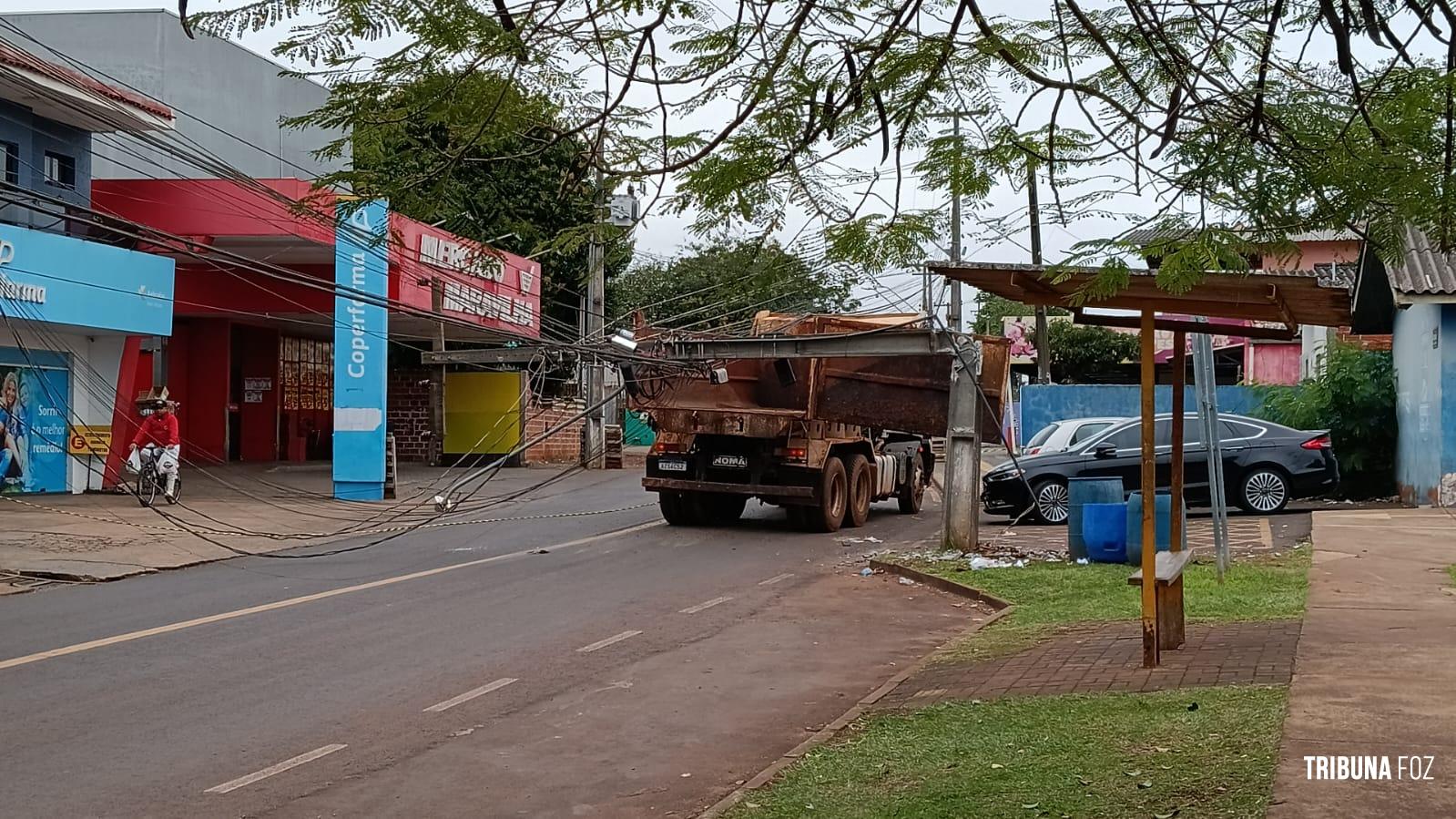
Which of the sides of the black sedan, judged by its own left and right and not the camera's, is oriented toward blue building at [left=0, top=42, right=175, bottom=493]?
front

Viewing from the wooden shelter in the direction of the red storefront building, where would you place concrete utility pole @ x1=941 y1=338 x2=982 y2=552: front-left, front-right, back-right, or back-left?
front-right

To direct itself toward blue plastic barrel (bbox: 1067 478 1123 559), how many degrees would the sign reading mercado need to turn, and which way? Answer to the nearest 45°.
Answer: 0° — it already faces it

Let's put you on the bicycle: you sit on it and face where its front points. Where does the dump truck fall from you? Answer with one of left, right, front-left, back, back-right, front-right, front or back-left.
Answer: left

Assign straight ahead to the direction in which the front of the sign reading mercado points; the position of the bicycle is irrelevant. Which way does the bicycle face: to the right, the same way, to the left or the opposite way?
to the right

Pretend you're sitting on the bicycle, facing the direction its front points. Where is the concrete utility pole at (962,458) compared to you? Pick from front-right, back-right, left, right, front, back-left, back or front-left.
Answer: left

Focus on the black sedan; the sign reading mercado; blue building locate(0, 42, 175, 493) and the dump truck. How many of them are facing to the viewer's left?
1

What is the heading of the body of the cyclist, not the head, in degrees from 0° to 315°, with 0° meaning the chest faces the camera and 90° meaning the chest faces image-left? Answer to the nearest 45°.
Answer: approximately 45°

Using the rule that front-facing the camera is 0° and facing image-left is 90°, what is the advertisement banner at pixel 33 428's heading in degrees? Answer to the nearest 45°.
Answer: approximately 315°

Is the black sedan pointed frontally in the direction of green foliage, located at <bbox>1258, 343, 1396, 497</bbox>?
no

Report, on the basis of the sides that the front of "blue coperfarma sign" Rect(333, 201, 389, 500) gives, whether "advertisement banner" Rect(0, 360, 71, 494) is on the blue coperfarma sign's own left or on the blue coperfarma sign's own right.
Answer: on the blue coperfarma sign's own right

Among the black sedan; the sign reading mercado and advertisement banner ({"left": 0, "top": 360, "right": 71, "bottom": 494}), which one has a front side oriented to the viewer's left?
the black sedan

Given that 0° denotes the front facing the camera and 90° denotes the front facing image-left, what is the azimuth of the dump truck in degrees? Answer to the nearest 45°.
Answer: approximately 225°

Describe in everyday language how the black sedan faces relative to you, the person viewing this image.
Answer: facing to the left of the viewer

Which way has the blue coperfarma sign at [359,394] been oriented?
toward the camera

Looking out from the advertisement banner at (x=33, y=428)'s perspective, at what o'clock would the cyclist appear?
The cyclist is roughly at 12 o'clock from the advertisement banner.

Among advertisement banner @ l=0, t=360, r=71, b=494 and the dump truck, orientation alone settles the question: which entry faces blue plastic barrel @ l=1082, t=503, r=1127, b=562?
the advertisement banner

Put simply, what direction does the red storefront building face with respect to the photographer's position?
facing the viewer and to the right of the viewer

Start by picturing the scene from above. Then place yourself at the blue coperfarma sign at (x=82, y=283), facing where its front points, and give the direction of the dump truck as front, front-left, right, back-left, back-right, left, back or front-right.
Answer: front
